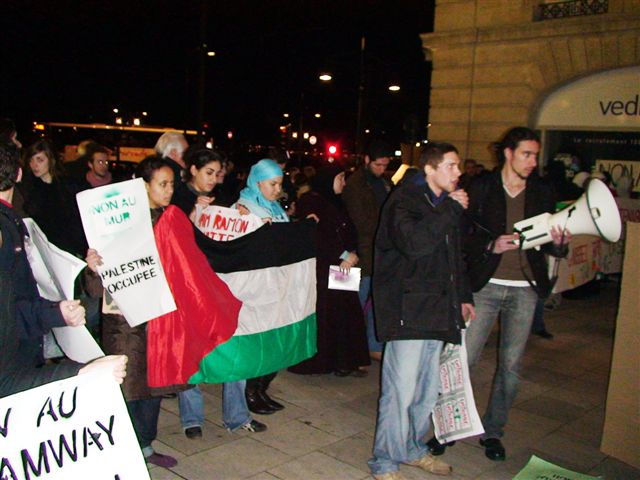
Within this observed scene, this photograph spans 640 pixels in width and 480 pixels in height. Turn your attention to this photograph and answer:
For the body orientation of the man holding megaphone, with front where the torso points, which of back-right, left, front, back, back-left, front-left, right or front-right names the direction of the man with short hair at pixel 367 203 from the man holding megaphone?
back

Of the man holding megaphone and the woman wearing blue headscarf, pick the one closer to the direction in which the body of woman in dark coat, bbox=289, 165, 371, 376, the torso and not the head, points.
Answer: the man holding megaphone
